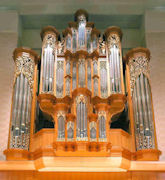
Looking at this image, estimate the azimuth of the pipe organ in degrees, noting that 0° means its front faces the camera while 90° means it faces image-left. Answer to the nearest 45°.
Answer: approximately 0°
